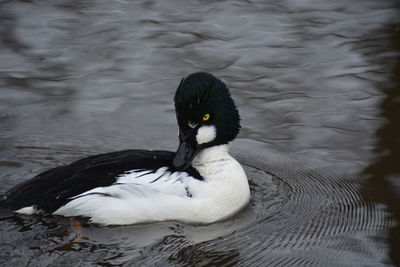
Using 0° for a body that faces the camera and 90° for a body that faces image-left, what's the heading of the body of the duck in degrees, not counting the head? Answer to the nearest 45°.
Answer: approximately 270°
